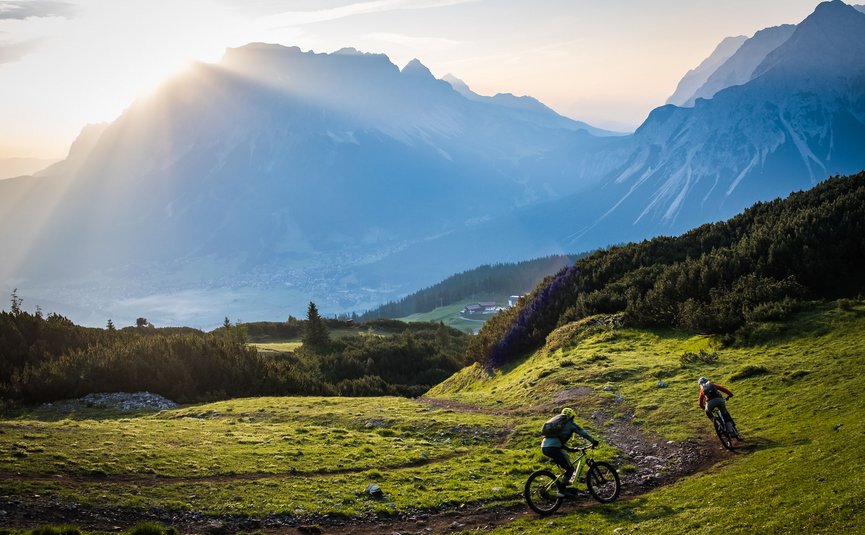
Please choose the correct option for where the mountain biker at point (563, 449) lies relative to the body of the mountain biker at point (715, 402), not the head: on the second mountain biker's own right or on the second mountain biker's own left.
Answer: on the second mountain biker's own left

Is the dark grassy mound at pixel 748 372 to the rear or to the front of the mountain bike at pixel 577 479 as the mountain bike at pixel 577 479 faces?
to the front

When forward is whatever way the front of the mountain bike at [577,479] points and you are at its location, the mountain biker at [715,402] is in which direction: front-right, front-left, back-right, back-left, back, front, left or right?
front

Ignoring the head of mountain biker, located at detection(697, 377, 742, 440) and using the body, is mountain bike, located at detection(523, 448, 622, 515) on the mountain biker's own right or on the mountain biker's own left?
on the mountain biker's own left

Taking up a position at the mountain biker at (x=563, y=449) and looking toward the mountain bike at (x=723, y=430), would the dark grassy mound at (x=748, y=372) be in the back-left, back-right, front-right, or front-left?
front-left

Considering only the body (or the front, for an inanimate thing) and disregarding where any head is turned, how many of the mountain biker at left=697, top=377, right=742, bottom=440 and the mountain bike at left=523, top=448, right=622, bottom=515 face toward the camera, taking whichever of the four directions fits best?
0

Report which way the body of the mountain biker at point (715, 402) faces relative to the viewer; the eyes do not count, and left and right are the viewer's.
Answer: facing away from the viewer and to the left of the viewer

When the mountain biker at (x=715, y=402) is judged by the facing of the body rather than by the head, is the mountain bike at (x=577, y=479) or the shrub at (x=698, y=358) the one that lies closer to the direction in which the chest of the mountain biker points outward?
the shrub

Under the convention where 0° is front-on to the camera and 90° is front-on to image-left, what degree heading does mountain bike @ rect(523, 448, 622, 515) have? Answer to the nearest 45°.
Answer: approximately 225°

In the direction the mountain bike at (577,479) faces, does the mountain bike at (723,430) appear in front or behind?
in front
